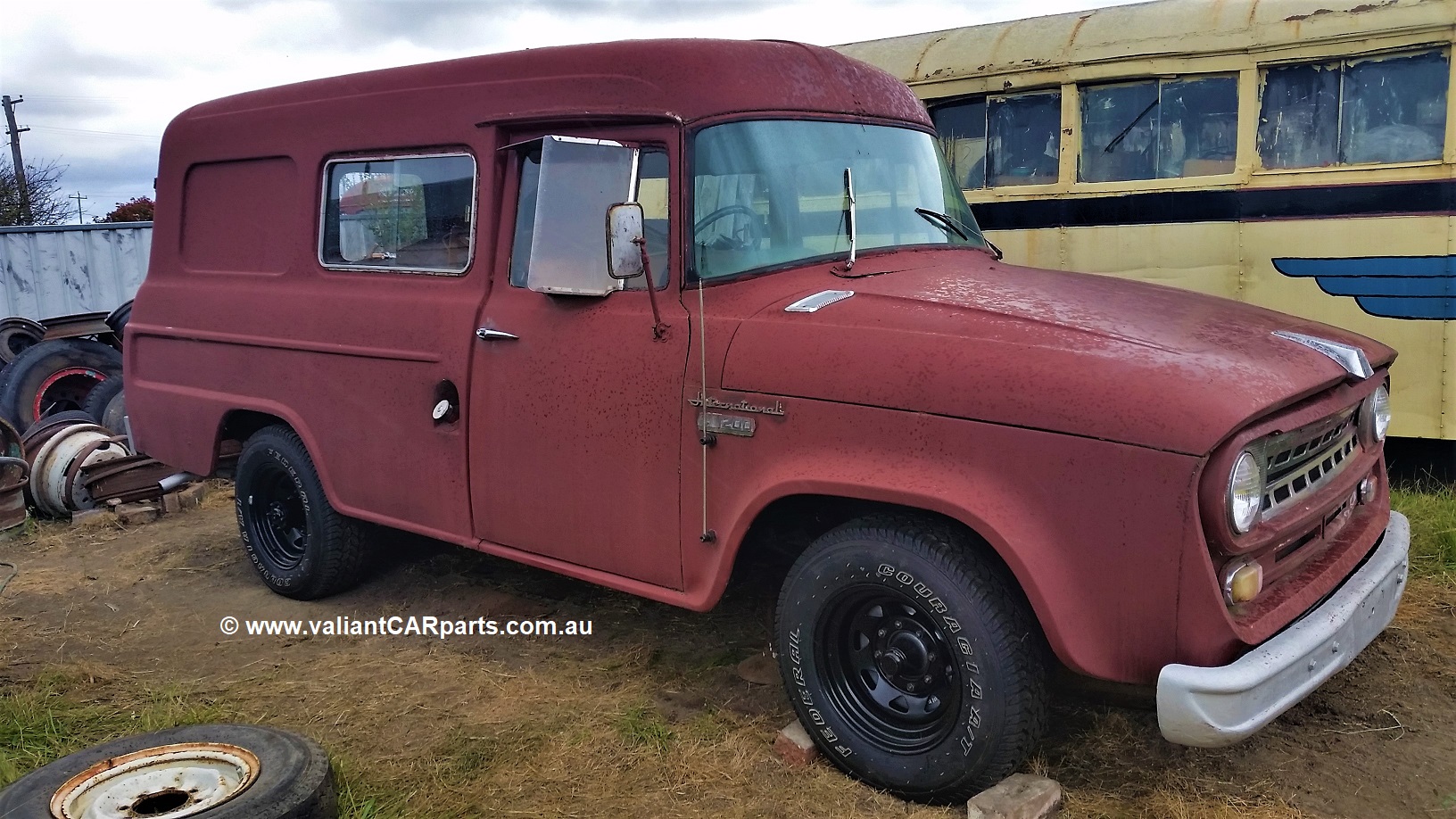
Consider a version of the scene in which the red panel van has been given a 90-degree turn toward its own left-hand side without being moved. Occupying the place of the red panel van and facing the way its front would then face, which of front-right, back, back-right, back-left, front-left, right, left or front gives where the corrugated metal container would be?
left

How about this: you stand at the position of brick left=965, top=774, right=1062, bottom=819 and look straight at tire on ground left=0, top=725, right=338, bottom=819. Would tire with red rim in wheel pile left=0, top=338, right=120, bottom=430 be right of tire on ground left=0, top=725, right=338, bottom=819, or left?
right

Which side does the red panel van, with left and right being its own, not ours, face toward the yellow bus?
left

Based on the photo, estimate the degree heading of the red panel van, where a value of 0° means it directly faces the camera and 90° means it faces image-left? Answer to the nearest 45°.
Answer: approximately 315°

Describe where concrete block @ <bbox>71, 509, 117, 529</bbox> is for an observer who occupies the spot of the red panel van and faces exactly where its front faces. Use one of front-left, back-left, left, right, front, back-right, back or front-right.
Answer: back
